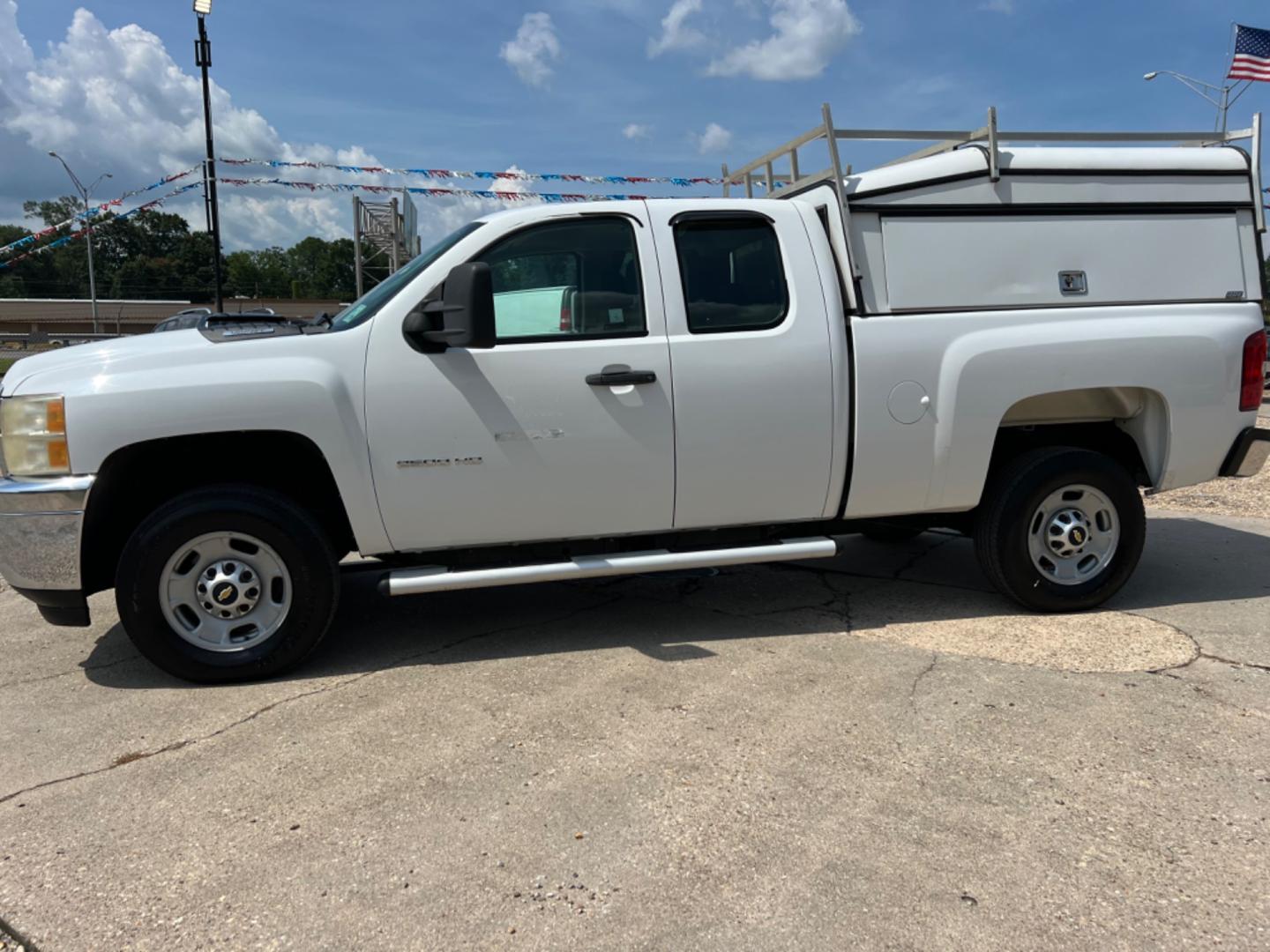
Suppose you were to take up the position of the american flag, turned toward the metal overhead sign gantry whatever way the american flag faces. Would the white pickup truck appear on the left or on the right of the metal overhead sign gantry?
left

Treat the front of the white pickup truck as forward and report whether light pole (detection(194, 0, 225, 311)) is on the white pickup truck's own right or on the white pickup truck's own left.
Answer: on the white pickup truck's own right

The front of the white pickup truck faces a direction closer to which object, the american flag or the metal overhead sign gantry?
the metal overhead sign gantry

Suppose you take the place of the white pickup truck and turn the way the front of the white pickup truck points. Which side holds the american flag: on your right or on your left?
on your right

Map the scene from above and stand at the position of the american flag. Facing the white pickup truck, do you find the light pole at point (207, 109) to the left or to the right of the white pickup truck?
right

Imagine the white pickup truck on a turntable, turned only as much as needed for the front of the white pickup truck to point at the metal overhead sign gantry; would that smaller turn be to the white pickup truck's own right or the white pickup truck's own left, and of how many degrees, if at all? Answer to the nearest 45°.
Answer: approximately 90° to the white pickup truck's own right

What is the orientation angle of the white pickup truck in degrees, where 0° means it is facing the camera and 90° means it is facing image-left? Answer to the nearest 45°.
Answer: approximately 90°

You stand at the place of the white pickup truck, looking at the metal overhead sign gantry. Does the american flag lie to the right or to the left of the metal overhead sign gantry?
right
